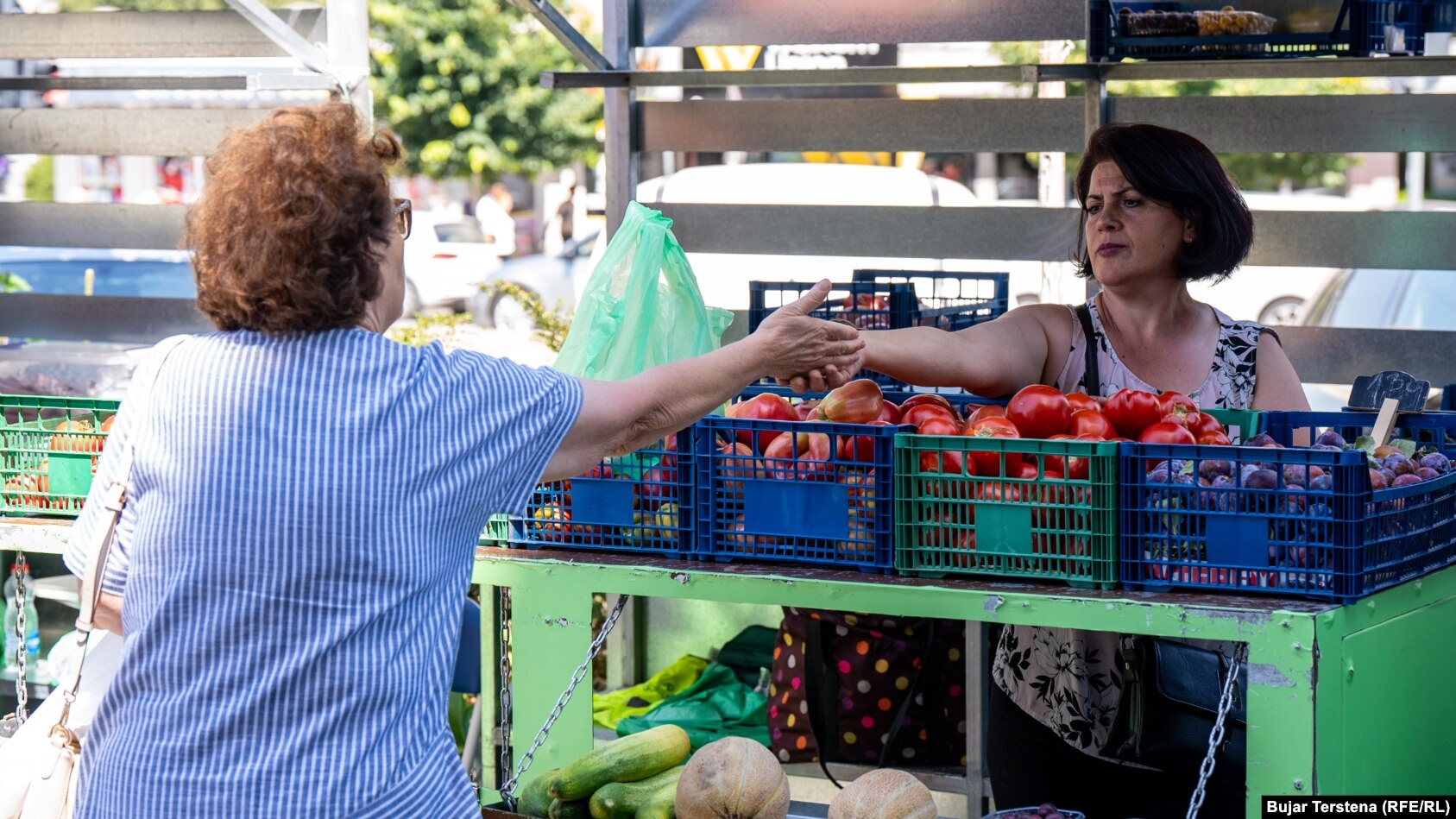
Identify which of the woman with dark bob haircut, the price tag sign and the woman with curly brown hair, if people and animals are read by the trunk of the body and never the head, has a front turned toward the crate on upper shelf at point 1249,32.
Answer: the woman with curly brown hair

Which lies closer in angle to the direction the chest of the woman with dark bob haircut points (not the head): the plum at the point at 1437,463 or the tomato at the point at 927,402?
the tomato

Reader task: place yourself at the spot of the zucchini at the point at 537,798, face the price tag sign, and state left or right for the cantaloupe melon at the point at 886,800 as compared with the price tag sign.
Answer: right

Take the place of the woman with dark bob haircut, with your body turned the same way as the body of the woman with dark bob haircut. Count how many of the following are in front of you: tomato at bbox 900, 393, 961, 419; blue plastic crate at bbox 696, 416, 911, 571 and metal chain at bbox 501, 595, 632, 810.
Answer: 3

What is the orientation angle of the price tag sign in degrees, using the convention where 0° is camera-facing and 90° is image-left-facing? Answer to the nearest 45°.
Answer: approximately 0°

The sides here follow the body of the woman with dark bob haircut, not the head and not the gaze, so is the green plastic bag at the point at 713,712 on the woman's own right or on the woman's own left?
on the woman's own right

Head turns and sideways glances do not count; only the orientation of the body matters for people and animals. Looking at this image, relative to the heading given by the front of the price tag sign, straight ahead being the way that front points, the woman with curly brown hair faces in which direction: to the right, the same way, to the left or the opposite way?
the opposite way

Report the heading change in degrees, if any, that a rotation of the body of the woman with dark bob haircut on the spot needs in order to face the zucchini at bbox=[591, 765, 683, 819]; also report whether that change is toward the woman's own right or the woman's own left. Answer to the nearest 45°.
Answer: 0° — they already face it

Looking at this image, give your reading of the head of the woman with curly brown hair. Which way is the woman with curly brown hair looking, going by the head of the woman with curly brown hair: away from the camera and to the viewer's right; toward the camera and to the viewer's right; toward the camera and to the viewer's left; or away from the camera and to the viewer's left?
away from the camera and to the viewer's right

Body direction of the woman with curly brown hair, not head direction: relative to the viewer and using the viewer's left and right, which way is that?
facing away from the viewer and to the right of the viewer

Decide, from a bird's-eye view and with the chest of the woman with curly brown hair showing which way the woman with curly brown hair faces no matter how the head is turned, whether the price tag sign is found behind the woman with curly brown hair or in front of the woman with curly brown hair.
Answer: in front

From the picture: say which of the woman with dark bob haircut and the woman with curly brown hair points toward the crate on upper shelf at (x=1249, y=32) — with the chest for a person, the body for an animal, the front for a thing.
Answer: the woman with curly brown hair

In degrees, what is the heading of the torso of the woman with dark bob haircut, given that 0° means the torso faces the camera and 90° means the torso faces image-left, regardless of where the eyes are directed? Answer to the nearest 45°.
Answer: approximately 45°

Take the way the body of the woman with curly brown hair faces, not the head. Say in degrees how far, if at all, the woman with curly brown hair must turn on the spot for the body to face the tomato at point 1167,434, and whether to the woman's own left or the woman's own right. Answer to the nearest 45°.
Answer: approximately 45° to the woman's own right

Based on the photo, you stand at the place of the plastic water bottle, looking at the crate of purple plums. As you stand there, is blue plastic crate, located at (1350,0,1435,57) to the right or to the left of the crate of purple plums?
left

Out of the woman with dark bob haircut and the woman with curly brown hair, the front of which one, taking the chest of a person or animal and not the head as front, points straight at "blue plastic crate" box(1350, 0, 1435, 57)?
the woman with curly brown hair
